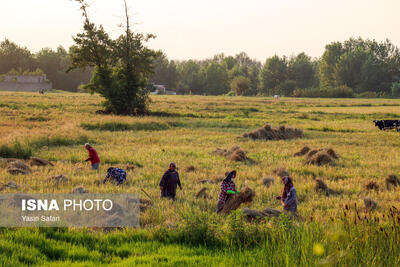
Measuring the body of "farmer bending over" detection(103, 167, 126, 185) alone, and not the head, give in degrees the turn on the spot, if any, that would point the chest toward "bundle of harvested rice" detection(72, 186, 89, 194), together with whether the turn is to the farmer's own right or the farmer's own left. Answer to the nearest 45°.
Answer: approximately 45° to the farmer's own left

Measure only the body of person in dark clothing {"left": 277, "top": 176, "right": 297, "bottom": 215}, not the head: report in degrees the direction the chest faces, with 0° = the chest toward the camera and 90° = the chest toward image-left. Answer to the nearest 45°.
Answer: approximately 90°

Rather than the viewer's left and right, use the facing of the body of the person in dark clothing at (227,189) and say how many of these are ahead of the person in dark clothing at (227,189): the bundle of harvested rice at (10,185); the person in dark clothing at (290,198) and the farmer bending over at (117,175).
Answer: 1

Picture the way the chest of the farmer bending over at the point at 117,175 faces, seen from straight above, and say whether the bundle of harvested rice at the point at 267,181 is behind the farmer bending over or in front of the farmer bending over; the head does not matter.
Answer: behind

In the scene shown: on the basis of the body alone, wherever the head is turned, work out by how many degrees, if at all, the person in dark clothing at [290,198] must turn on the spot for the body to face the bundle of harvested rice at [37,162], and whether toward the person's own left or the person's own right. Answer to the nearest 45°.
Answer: approximately 45° to the person's own right

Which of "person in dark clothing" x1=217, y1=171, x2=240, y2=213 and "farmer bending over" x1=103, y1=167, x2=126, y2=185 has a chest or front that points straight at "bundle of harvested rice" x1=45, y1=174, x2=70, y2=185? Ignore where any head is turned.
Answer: the farmer bending over

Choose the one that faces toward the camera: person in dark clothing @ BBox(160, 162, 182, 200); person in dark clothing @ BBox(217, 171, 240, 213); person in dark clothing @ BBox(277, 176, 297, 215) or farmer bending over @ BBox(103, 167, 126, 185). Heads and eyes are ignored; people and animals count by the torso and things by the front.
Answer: person in dark clothing @ BBox(160, 162, 182, 200)

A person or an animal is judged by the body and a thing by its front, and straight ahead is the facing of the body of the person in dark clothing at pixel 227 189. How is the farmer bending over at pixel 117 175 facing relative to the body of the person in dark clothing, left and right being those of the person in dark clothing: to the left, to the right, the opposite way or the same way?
the opposite way

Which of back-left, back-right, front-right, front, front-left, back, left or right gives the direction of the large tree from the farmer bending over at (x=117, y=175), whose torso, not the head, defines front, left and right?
right

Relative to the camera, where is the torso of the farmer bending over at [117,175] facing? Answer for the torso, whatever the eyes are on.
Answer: to the viewer's left

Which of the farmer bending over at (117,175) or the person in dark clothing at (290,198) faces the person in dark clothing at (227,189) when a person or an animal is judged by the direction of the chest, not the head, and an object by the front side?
the person in dark clothing at (290,198)

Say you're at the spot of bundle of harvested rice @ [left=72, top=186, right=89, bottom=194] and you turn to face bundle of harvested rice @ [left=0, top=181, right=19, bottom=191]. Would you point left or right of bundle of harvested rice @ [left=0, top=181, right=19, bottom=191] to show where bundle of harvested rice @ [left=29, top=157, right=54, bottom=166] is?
right
